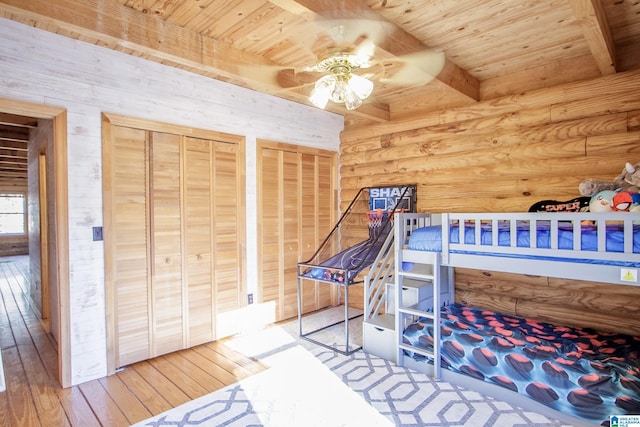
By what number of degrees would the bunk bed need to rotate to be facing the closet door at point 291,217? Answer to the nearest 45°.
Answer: approximately 45° to its right

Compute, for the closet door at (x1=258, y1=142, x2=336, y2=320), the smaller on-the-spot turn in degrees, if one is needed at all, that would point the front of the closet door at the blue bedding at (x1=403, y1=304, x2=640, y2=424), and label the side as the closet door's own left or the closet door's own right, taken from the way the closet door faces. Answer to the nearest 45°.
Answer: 0° — it already faces it

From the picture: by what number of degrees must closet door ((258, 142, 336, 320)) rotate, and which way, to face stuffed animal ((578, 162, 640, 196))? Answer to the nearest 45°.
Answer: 0° — it already faces it
